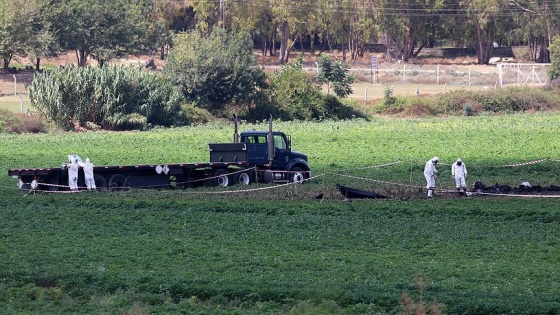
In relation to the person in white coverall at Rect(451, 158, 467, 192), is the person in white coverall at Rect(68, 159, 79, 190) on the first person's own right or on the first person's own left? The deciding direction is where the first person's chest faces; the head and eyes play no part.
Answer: on the first person's own right

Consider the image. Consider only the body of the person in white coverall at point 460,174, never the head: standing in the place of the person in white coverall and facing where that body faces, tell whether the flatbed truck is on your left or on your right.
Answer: on your right
